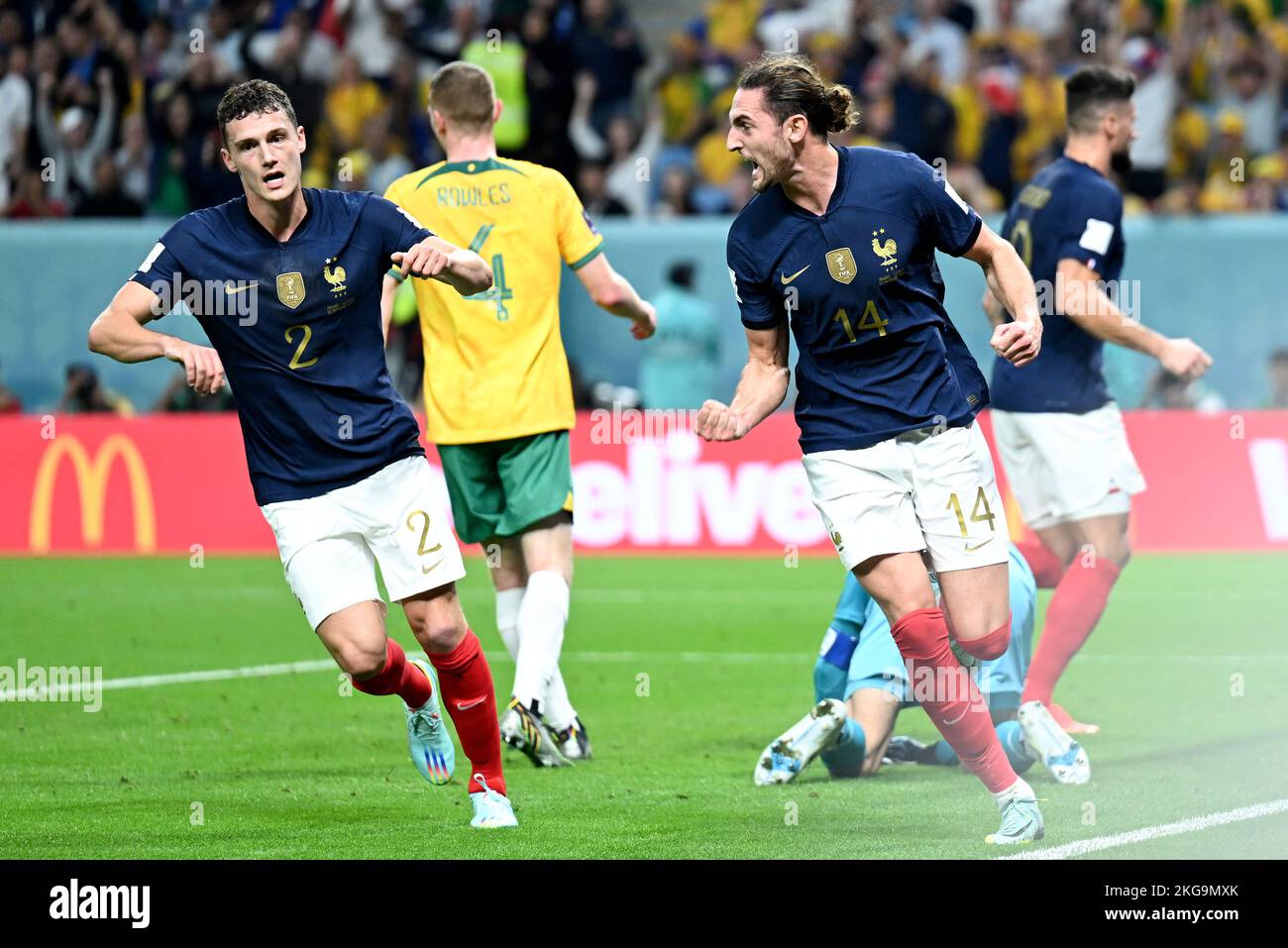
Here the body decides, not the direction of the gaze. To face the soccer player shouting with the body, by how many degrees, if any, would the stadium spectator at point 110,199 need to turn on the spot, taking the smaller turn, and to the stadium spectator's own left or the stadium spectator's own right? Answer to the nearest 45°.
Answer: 0° — they already face them

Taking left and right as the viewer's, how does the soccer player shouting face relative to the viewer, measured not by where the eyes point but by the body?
facing the viewer and to the left of the viewer

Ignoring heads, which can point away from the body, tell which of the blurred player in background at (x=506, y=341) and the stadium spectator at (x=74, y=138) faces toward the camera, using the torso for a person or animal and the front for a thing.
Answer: the stadium spectator

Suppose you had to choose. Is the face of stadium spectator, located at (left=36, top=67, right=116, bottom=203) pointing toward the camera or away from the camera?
toward the camera

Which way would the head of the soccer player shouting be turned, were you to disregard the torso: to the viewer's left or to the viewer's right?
to the viewer's left

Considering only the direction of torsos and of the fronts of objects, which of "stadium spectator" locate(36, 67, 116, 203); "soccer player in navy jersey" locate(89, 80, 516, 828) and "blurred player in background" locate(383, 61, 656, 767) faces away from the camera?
the blurred player in background

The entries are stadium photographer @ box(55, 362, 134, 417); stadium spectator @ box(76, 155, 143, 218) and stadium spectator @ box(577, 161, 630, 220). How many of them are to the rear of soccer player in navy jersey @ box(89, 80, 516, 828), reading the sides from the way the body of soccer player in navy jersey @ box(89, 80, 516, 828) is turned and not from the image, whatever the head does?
3

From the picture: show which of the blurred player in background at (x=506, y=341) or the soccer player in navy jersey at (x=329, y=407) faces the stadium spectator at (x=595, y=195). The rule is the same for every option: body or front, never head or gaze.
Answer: the blurred player in background

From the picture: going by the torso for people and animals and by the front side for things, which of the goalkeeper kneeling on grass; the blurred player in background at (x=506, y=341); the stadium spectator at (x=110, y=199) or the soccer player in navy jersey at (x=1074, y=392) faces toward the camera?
the stadium spectator

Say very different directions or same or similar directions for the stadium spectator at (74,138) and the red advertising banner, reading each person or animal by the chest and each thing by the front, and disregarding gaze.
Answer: same or similar directions

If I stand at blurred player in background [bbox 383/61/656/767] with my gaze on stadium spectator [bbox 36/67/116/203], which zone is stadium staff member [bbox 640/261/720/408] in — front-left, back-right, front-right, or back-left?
front-right

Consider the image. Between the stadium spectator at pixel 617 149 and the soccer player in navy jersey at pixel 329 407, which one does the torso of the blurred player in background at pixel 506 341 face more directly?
the stadium spectator

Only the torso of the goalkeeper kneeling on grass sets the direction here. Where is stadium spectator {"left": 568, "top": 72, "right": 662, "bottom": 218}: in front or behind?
in front

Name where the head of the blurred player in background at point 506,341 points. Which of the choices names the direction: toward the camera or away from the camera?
away from the camera

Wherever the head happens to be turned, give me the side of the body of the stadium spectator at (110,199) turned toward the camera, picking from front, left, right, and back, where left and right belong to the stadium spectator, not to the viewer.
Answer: front

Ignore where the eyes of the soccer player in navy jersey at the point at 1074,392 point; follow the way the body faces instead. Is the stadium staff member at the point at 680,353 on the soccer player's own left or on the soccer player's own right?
on the soccer player's own left

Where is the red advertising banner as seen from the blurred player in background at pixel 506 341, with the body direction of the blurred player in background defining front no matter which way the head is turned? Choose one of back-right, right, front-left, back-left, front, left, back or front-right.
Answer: front

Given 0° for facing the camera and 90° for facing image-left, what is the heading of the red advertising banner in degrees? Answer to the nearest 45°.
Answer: approximately 0°

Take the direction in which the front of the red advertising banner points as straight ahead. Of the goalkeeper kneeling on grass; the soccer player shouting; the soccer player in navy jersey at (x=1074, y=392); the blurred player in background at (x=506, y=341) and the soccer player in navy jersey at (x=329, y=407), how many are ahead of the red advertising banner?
5

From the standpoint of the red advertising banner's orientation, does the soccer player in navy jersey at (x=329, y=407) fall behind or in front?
in front
